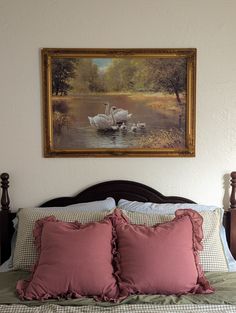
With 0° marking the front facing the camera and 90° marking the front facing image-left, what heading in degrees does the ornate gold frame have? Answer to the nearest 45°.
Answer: approximately 0°

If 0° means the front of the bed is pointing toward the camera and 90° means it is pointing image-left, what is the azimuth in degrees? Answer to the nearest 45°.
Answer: approximately 0°

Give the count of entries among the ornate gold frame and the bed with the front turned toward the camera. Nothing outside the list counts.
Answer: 2
